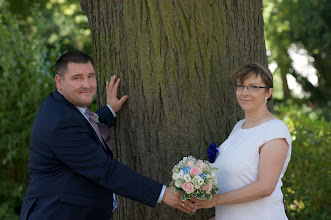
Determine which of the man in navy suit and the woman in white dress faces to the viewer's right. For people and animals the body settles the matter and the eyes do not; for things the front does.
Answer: the man in navy suit

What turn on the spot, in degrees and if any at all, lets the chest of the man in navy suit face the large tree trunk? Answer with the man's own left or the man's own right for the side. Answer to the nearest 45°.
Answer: approximately 45° to the man's own left

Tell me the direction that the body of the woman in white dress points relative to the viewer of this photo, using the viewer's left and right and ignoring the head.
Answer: facing the viewer and to the left of the viewer

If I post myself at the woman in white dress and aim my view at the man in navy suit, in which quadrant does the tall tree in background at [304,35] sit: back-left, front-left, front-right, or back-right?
back-right

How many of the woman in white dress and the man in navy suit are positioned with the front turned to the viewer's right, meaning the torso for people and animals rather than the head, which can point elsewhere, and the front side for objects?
1

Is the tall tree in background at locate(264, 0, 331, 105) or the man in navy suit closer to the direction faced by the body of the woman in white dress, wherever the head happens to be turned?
the man in navy suit

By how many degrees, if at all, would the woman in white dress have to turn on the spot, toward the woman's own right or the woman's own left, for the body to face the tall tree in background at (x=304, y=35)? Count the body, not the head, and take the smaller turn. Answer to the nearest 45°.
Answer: approximately 135° to the woman's own right

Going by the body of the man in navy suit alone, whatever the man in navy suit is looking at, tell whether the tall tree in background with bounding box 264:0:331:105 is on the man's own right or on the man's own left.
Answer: on the man's own left

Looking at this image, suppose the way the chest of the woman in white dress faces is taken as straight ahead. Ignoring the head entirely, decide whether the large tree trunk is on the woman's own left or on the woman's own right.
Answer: on the woman's own right

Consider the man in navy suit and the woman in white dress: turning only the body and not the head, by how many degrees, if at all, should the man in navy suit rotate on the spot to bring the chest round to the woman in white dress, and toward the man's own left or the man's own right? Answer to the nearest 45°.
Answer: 0° — they already face them

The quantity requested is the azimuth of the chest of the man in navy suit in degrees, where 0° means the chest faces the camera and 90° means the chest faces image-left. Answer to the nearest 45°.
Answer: approximately 270°

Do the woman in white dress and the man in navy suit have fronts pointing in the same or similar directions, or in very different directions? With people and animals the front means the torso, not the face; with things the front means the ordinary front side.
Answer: very different directions

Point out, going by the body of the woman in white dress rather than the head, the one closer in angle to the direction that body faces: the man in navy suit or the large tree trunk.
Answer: the man in navy suit
